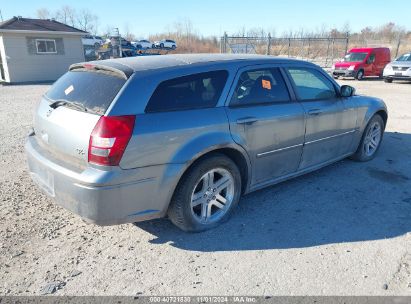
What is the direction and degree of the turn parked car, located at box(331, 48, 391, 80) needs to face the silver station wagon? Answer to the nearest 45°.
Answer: approximately 45° to its left

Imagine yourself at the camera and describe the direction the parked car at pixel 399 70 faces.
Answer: facing the viewer and to the left of the viewer

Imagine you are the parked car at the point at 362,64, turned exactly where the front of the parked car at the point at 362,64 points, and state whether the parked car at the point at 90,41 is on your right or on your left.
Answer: on your right

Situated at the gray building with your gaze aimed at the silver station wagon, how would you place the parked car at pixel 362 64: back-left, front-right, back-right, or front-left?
front-left

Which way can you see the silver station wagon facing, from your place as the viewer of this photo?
facing away from the viewer and to the right of the viewer

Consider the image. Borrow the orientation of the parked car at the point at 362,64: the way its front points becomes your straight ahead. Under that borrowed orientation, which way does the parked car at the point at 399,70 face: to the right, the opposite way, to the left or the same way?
the same way

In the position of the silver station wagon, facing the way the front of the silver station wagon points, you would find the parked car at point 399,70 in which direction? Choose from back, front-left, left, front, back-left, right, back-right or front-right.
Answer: front

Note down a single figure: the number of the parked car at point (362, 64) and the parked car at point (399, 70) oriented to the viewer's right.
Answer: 0

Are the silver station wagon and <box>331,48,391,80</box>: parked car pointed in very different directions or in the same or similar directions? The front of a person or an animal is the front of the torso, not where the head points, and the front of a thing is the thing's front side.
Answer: very different directions

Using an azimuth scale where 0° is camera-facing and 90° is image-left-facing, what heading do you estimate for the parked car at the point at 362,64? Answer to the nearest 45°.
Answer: approximately 45°

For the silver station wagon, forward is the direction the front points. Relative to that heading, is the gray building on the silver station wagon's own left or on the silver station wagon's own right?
on the silver station wagon's own left
